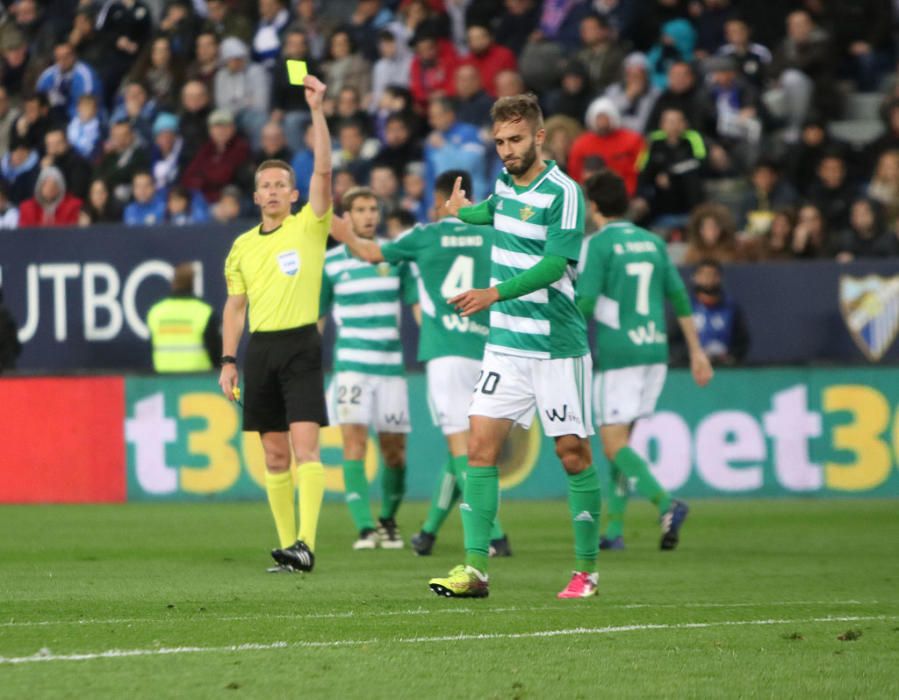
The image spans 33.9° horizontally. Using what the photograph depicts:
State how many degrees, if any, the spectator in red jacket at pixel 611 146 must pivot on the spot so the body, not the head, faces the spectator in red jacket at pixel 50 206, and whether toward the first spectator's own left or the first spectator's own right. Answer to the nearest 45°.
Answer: approximately 90° to the first spectator's own right

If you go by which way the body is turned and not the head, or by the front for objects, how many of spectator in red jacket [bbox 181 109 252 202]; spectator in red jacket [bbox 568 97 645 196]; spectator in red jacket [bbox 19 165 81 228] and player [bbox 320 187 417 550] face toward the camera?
4

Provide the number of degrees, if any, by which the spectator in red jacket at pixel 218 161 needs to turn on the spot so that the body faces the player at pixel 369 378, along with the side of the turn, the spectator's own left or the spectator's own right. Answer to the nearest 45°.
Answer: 0° — they already face them

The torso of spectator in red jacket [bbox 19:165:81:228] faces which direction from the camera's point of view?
toward the camera

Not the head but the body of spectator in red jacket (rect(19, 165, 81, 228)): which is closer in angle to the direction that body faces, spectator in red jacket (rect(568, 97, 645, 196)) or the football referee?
the football referee

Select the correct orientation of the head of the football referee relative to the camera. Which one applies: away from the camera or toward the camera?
toward the camera

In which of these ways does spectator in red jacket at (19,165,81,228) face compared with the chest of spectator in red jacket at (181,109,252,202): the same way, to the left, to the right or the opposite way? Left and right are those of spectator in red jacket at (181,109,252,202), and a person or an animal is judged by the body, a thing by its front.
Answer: the same way

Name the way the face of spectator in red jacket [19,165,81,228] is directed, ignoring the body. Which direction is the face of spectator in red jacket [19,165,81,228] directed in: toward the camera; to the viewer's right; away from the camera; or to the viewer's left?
toward the camera

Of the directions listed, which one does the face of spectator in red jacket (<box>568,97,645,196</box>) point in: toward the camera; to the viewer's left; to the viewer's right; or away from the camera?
toward the camera

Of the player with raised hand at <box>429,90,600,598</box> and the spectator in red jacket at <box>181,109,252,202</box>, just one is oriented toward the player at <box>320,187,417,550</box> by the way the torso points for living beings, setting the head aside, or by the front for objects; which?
the spectator in red jacket

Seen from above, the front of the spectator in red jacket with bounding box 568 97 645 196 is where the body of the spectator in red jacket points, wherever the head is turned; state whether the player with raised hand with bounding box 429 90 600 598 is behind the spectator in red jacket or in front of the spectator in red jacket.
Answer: in front

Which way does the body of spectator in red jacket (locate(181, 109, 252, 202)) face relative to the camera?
toward the camera

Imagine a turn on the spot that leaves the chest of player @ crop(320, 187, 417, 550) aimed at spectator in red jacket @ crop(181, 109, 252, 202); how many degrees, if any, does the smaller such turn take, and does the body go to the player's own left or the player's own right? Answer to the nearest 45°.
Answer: approximately 180°

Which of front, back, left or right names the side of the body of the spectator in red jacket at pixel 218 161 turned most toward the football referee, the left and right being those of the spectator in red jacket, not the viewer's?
front

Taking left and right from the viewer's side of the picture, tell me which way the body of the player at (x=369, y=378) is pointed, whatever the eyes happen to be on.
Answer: facing the viewer

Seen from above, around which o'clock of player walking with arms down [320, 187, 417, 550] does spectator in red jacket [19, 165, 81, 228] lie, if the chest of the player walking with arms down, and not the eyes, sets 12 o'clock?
The spectator in red jacket is roughly at 5 o'clock from the player walking with arms down.

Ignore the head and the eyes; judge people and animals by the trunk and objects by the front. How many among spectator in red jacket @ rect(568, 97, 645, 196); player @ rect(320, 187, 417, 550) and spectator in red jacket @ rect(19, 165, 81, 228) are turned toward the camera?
3

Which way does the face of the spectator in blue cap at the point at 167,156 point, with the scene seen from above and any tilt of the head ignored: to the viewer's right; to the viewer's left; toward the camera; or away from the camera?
toward the camera

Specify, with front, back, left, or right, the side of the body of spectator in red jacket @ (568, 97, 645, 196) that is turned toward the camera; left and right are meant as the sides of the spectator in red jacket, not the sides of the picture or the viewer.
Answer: front
